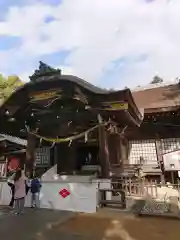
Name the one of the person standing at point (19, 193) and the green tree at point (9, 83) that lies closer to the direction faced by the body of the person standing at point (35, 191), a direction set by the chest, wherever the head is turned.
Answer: the green tree

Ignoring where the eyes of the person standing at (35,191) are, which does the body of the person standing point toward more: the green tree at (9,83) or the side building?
the green tree

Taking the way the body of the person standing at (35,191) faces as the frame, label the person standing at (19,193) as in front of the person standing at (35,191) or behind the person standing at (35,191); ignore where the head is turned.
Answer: behind

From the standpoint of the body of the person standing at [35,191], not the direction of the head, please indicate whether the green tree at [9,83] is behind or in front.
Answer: in front

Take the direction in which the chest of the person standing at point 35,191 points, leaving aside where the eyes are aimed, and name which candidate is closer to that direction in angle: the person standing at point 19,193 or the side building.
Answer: the side building

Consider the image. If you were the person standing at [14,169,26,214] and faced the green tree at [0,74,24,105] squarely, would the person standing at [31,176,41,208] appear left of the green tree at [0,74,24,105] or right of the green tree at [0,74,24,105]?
right

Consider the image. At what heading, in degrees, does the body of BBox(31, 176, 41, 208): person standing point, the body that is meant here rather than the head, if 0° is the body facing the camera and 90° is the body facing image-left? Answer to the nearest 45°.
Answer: approximately 180°
